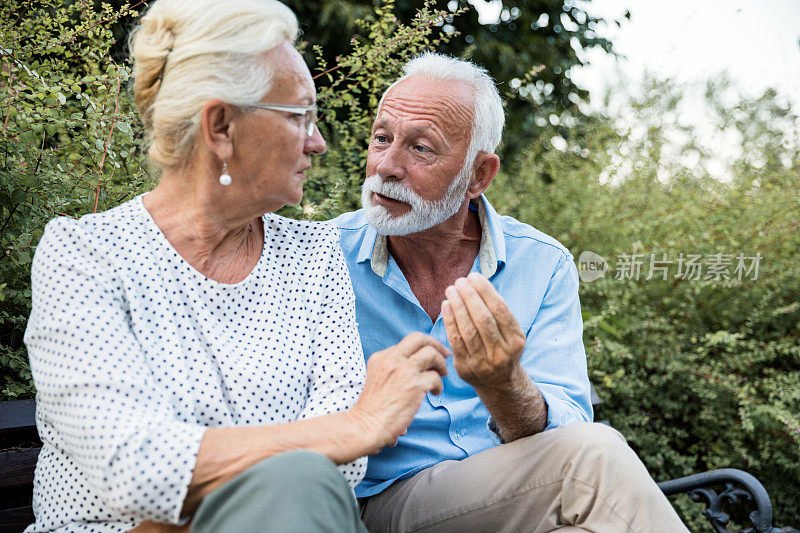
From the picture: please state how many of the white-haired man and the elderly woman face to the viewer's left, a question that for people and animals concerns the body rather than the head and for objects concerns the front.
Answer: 0

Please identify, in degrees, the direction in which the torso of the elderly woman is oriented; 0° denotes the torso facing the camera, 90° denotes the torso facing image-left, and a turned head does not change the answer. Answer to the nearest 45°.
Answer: approximately 315°

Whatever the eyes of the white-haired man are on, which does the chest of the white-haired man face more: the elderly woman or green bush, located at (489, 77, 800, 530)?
the elderly woman

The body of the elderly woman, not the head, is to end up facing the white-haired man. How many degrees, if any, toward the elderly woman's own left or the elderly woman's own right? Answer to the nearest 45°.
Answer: approximately 90° to the elderly woman's own left

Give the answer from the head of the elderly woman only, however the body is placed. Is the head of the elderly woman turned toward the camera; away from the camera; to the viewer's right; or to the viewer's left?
to the viewer's right

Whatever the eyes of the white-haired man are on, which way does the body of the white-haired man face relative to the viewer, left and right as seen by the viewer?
facing the viewer

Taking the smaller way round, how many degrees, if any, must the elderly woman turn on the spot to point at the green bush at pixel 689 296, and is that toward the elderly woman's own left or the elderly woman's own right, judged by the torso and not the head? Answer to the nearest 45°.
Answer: approximately 90° to the elderly woman's own left

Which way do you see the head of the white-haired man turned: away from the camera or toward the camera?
toward the camera

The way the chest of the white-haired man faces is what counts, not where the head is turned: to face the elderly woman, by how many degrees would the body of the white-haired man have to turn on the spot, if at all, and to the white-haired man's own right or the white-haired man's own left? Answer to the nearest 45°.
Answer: approximately 45° to the white-haired man's own right
